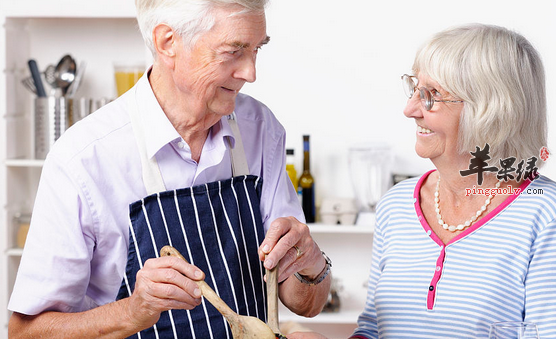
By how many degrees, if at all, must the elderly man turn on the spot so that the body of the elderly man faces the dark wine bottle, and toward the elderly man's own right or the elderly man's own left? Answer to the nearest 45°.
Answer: approximately 90° to the elderly man's own left

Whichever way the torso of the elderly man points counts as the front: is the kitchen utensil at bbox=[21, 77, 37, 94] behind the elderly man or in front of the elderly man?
behind

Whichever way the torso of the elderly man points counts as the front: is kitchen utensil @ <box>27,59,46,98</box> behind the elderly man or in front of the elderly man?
behind

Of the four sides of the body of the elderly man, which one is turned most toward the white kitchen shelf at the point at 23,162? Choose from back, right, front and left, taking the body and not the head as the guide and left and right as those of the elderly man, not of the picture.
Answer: back

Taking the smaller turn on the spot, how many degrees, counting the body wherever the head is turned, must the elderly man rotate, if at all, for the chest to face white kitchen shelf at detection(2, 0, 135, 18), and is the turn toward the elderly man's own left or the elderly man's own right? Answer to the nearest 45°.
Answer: approximately 135° to the elderly man's own left

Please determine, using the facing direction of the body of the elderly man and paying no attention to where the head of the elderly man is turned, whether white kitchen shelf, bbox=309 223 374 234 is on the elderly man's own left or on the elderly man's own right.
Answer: on the elderly man's own left

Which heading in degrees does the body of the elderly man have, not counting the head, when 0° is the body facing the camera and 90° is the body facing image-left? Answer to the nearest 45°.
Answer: approximately 315°

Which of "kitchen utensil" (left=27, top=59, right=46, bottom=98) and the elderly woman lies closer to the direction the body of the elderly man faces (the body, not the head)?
the elderly woman

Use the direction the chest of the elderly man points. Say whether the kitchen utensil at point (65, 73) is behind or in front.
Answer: behind

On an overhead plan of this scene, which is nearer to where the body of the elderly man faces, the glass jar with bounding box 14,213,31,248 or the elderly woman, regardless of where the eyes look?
the elderly woman
